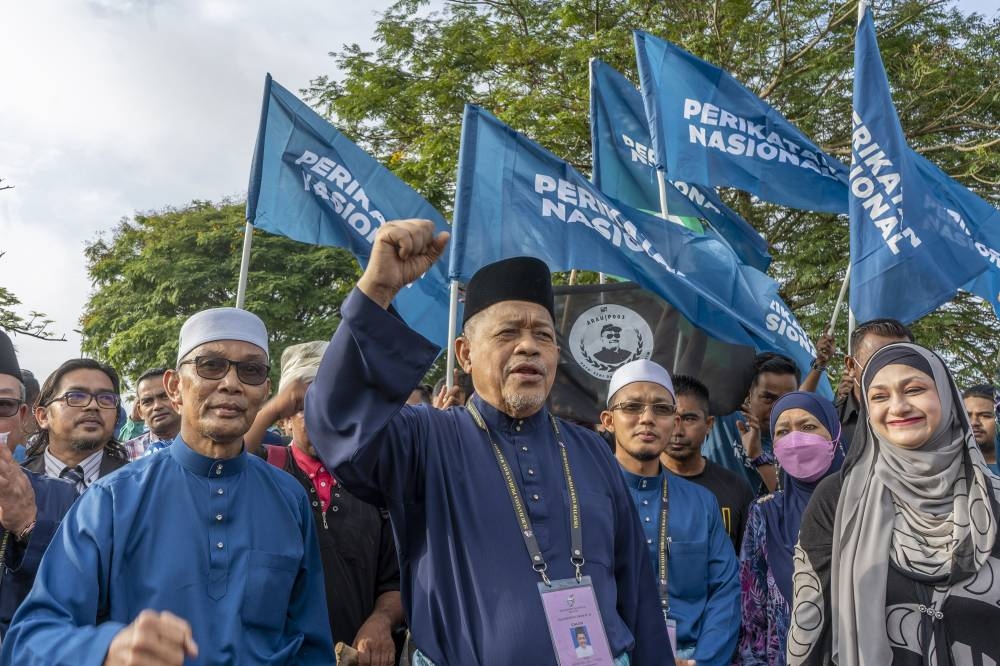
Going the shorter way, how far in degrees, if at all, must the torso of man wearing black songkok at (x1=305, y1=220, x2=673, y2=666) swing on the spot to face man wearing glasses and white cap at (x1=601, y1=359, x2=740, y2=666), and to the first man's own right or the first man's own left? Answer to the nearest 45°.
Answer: approximately 90° to the first man's own left

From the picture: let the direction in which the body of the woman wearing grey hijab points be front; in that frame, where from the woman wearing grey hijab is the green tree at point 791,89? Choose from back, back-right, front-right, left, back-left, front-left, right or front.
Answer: back

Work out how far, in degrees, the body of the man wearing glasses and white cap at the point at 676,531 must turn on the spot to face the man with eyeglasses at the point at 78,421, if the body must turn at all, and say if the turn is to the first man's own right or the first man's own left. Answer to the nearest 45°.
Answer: approximately 90° to the first man's own right

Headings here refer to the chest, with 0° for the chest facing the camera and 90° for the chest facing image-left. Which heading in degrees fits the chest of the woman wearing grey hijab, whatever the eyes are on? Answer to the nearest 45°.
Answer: approximately 0°

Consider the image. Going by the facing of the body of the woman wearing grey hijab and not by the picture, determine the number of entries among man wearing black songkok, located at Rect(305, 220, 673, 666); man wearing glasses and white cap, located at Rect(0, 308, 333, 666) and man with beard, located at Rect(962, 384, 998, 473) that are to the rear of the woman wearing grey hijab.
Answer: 1

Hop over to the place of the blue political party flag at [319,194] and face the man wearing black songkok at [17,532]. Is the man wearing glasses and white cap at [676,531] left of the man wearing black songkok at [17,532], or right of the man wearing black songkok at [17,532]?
left

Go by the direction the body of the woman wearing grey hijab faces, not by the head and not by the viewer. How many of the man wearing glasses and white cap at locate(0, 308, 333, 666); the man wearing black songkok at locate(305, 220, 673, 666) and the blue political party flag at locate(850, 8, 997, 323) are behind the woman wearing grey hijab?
1

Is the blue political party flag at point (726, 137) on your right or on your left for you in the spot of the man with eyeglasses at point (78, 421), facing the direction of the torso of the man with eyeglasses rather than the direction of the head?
on your left

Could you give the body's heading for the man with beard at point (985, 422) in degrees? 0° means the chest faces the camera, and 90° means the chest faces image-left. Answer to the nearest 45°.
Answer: approximately 45°

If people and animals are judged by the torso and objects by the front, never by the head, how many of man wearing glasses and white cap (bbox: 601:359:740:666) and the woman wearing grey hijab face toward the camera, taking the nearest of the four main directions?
2

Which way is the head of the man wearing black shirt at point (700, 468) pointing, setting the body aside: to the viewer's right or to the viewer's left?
to the viewer's left
